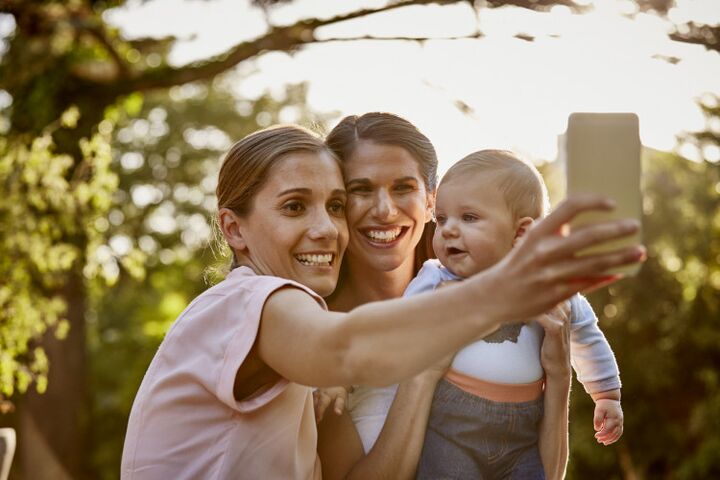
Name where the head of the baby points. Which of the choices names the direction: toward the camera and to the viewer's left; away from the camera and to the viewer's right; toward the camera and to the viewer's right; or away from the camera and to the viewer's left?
toward the camera and to the viewer's left

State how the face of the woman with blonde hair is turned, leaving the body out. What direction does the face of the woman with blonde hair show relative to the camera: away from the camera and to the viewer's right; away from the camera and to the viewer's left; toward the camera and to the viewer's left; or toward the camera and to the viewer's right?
toward the camera and to the viewer's right

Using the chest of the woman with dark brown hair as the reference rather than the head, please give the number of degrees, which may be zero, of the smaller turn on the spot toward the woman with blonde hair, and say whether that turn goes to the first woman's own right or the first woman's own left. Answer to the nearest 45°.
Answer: approximately 90° to the first woman's own right

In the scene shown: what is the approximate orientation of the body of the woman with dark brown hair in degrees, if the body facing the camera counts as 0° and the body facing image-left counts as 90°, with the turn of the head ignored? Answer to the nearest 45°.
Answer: approximately 0°
